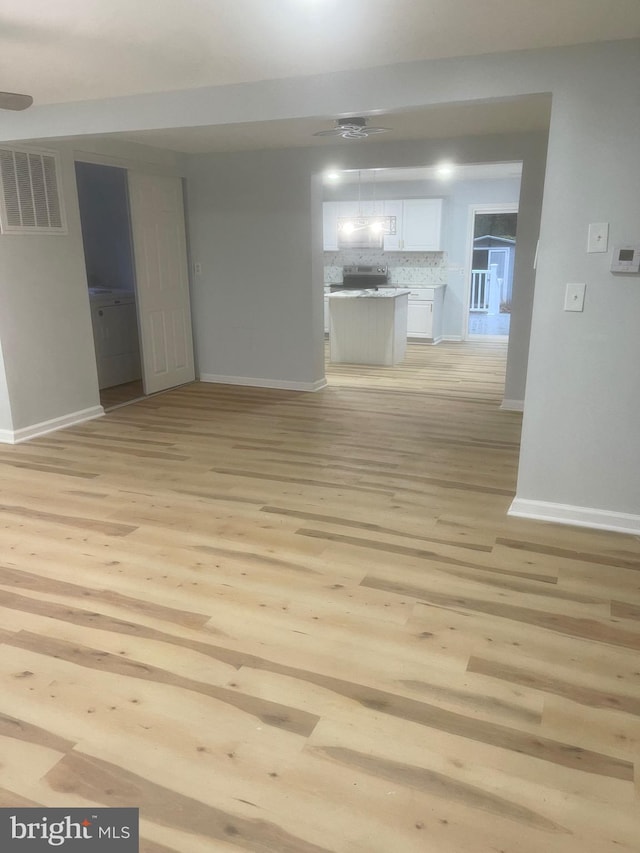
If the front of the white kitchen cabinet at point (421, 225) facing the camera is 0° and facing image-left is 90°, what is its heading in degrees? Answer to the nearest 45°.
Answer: approximately 0°

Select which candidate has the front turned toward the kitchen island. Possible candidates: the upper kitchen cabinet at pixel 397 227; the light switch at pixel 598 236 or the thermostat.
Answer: the upper kitchen cabinet

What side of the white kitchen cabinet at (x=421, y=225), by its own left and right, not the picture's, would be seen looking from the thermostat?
front

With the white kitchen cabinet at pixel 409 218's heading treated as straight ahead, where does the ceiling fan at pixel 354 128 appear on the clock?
The ceiling fan is roughly at 12 o'clock from the white kitchen cabinet.

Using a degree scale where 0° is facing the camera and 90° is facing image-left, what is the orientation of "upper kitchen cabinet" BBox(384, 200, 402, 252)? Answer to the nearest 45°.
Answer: approximately 0°

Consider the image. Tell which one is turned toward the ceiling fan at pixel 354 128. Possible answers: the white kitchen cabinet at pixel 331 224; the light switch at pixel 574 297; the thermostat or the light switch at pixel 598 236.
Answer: the white kitchen cabinet

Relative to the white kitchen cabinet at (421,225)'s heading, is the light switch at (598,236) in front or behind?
in front

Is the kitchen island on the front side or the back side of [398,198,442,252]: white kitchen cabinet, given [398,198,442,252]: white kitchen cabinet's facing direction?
on the front side
